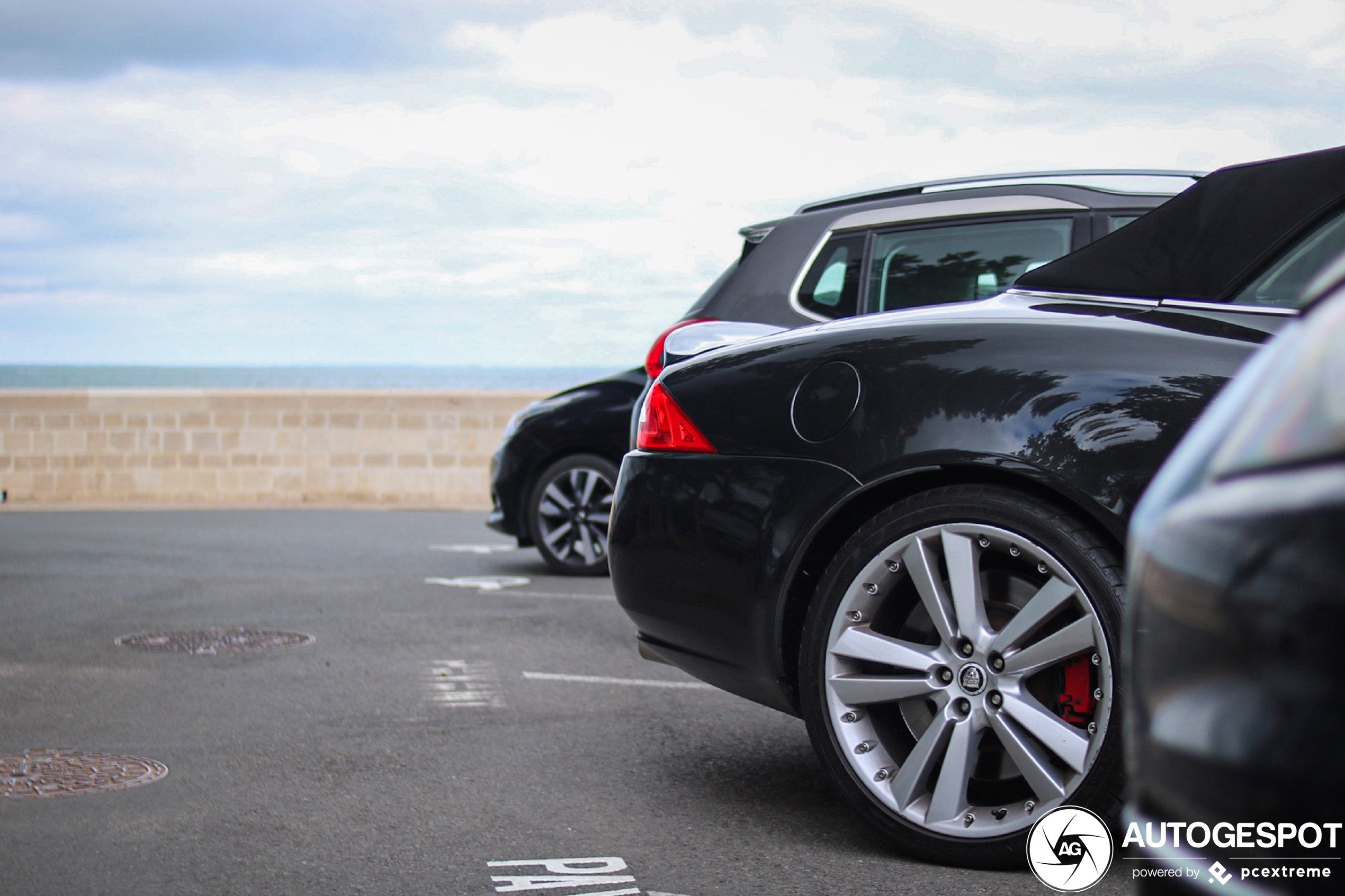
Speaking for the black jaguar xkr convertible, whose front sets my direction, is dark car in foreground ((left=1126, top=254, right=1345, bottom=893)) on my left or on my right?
on my right

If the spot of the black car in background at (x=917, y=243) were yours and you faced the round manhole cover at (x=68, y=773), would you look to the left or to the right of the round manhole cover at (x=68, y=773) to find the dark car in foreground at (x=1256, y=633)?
left

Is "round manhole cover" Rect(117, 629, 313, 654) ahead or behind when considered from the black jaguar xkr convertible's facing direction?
behind

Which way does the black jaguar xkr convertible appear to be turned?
to the viewer's right

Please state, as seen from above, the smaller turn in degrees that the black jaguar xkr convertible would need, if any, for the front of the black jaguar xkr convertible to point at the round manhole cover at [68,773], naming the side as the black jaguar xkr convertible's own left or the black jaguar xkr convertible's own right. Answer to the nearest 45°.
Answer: approximately 180°
